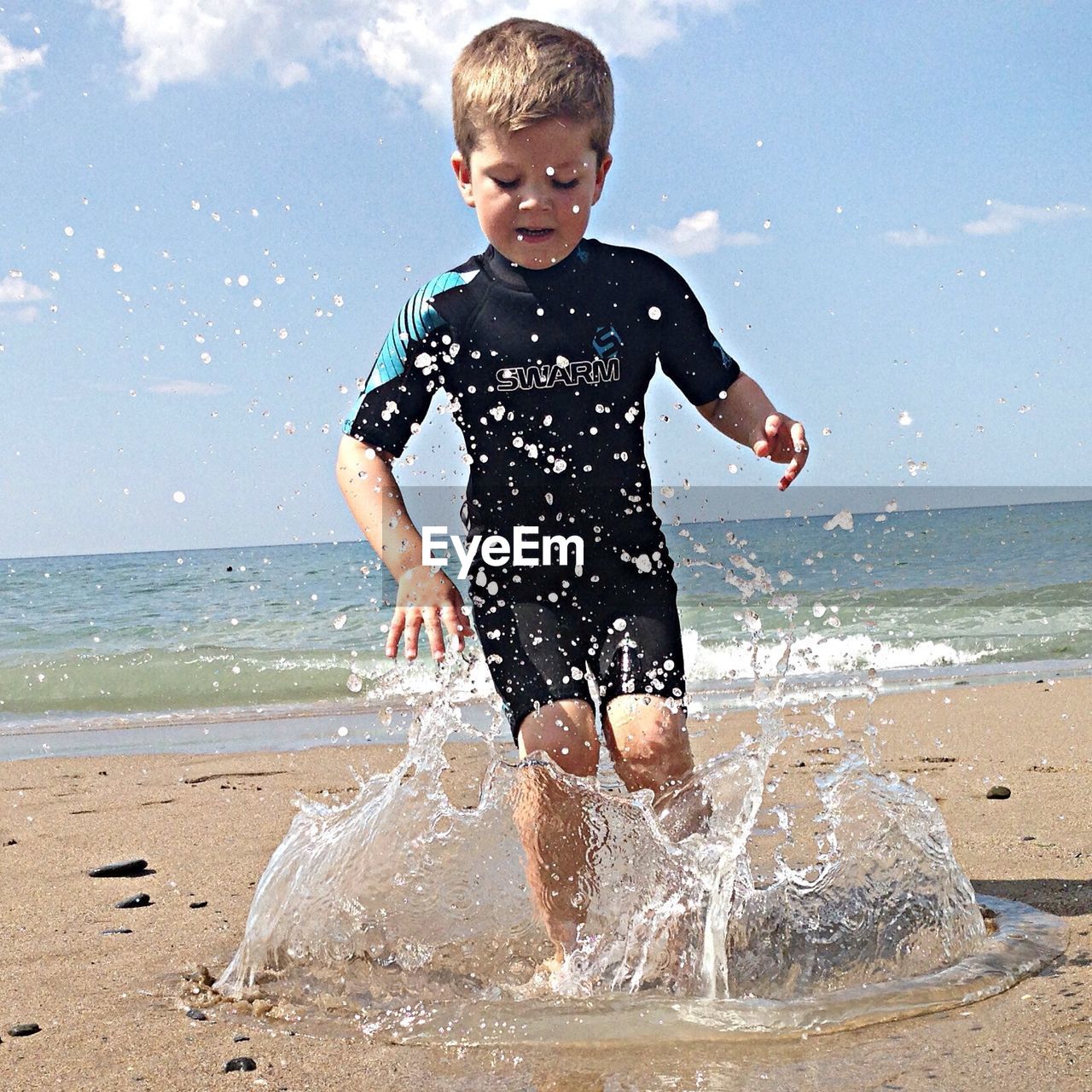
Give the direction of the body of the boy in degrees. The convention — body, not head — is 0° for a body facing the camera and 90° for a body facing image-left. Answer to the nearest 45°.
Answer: approximately 0°

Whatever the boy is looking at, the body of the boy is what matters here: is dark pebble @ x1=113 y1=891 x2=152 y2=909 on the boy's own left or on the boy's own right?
on the boy's own right
